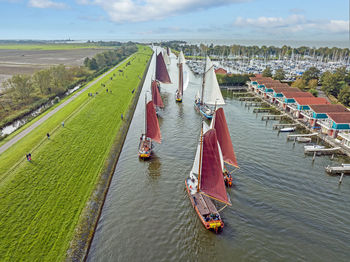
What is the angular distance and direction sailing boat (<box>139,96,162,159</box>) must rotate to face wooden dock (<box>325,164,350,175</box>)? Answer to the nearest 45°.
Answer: approximately 90° to its right

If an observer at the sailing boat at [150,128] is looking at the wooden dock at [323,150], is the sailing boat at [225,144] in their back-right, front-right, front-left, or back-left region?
front-right

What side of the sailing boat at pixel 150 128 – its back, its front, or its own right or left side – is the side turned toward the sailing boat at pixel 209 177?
back

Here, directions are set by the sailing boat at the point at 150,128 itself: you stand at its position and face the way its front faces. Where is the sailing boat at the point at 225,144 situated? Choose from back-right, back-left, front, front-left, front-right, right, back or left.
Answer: back-right

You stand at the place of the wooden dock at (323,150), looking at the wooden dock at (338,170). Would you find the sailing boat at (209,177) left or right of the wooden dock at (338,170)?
right

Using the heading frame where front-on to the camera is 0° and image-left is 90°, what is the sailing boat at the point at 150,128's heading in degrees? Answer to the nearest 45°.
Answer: approximately 180°

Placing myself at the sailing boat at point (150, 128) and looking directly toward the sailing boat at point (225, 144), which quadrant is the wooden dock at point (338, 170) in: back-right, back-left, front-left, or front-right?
front-left
